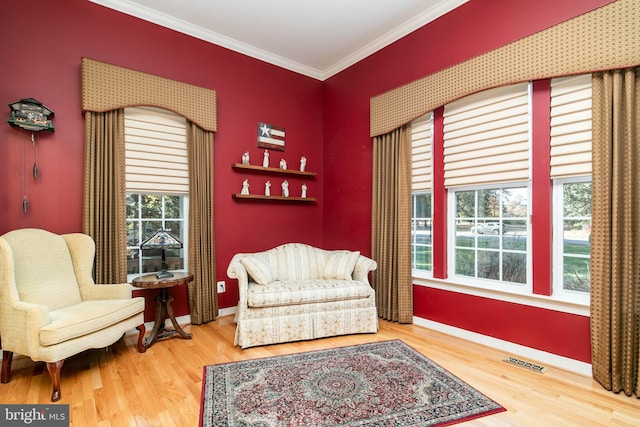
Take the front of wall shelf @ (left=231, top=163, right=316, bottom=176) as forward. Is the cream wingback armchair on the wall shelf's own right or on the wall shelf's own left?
on the wall shelf's own right

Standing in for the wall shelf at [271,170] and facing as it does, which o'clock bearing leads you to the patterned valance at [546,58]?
The patterned valance is roughly at 12 o'clock from the wall shelf.

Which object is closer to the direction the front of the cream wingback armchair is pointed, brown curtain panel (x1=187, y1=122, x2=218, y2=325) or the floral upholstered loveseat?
the floral upholstered loveseat

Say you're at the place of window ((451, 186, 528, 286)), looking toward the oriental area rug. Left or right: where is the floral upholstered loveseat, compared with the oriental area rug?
right

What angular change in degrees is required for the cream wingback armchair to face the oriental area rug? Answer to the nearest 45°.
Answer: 0° — it already faces it

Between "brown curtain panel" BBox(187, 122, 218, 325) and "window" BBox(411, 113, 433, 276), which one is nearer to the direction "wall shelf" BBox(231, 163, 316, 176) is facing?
the window

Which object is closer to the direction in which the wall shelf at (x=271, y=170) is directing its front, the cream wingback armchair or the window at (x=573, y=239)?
the window
